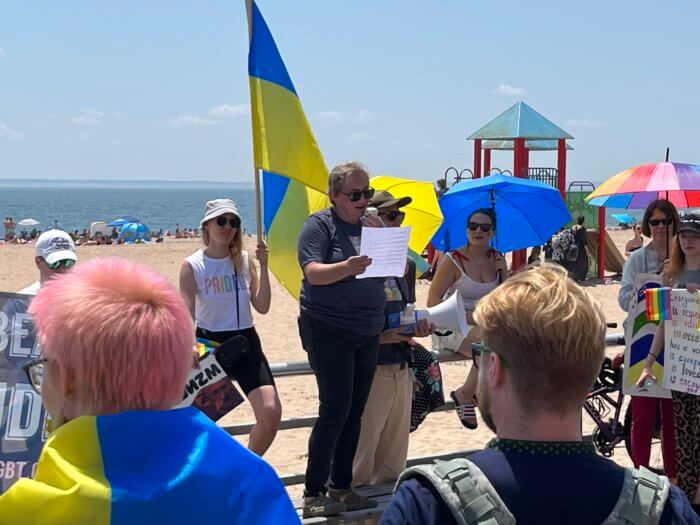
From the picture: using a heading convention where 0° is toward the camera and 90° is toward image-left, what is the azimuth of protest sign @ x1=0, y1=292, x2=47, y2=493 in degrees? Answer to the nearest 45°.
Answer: approximately 0°

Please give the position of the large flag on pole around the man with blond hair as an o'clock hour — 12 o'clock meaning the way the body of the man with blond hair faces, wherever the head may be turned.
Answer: The large flag on pole is roughly at 11 o'clock from the man with blond hair.

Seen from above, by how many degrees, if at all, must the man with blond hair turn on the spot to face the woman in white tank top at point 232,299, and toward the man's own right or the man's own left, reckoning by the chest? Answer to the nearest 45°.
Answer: approximately 45° to the man's own left

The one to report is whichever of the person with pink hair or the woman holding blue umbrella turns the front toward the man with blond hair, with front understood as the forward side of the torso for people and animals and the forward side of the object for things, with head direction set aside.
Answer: the woman holding blue umbrella

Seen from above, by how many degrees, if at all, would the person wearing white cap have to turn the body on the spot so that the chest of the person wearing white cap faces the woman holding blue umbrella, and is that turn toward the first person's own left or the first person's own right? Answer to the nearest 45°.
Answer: approximately 45° to the first person's own left

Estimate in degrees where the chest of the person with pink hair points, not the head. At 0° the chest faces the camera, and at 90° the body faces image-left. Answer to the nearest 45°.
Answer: approximately 135°

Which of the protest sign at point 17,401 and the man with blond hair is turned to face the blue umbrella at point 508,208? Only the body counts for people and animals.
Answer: the man with blond hair

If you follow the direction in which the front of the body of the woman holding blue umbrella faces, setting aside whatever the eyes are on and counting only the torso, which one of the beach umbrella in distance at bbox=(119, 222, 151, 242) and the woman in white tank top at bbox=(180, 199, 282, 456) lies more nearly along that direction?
the woman in white tank top

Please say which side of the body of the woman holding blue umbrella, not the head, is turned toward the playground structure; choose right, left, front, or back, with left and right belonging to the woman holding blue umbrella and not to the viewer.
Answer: back

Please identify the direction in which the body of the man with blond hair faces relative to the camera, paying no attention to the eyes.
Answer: away from the camera

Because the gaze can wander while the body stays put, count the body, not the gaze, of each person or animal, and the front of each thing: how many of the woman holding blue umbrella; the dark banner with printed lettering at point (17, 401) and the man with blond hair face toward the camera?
2

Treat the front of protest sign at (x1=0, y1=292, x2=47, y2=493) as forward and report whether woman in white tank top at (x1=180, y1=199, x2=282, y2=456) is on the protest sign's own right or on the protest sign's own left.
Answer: on the protest sign's own left
